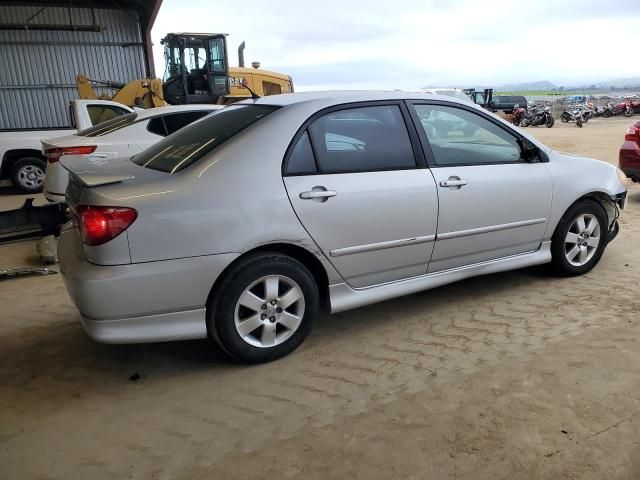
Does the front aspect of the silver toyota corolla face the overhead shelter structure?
no

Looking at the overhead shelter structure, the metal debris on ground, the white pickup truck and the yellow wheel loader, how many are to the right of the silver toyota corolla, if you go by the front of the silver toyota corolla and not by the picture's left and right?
0

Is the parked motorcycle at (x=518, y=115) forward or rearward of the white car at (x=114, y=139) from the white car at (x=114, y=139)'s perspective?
forward

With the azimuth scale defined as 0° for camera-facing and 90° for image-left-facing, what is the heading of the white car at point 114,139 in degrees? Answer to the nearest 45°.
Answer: approximately 225°

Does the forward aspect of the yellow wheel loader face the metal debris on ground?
no

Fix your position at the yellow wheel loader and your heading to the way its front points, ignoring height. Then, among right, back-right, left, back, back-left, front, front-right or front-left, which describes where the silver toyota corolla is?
left

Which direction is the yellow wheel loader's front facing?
to the viewer's left

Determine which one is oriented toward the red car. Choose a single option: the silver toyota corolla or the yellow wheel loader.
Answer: the silver toyota corolla

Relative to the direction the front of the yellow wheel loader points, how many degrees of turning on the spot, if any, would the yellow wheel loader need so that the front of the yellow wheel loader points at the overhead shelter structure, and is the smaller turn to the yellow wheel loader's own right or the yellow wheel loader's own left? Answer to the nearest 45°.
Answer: approximately 45° to the yellow wheel loader's own right

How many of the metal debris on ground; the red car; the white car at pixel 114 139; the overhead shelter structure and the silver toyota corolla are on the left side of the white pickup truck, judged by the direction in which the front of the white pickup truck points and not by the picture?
1

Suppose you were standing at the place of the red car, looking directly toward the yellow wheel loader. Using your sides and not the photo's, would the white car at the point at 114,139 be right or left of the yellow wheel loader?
left

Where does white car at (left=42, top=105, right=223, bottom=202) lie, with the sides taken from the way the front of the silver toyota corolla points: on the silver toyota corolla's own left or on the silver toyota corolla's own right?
on the silver toyota corolla's own left

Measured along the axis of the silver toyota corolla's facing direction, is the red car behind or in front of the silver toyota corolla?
in front
